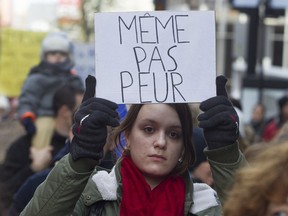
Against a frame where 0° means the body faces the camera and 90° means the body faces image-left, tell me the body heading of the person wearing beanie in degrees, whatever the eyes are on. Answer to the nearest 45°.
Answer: approximately 0°

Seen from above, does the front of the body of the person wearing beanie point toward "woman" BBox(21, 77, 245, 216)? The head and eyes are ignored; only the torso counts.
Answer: yes

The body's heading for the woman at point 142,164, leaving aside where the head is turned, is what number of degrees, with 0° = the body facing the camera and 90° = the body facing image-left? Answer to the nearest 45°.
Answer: approximately 0°

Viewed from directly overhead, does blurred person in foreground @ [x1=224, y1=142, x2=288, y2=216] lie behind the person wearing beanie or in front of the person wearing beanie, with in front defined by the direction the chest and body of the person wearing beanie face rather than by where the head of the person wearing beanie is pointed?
in front

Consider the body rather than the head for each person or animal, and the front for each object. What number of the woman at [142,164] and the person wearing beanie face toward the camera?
2

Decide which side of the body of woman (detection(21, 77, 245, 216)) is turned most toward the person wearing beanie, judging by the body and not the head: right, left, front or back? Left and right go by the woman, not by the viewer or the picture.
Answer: back
